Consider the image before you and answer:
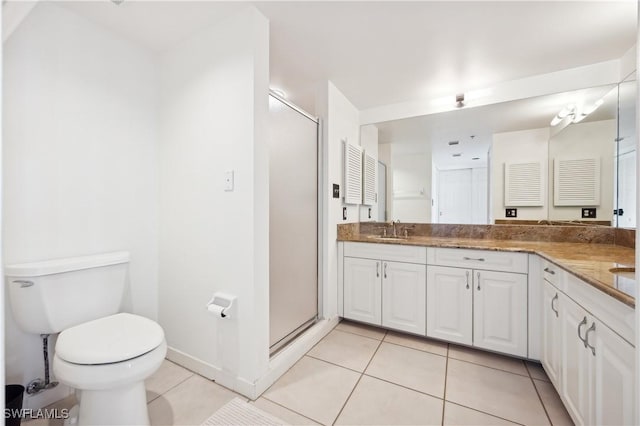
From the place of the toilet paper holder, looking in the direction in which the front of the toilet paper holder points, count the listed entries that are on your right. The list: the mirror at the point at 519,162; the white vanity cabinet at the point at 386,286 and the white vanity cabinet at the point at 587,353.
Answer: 0

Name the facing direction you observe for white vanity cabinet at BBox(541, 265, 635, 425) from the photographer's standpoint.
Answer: facing to the left of the viewer

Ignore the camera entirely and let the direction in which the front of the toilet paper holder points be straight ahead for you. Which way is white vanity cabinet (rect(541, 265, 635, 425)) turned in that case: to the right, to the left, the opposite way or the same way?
to the right

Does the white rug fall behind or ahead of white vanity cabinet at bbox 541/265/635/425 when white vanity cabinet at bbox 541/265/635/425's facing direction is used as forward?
ahead

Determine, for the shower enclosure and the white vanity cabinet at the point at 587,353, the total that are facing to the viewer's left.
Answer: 1

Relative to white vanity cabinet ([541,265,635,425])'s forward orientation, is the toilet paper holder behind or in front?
in front

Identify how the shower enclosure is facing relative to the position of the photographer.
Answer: facing the viewer and to the right of the viewer

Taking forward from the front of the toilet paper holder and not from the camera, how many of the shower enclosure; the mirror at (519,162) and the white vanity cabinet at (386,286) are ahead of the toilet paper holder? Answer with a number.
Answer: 0

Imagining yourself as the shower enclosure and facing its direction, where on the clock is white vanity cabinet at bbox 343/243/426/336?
The white vanity cabinet is roughly at 10 o'clock from the shower enclosure.

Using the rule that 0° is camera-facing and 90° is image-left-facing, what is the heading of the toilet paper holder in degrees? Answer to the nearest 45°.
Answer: approximately 45°

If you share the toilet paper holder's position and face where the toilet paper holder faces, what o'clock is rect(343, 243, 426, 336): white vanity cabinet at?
The white vanity cabinet is roughly at 7 o'clock from the toilet paper holder.

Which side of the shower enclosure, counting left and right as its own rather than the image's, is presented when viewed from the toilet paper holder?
right

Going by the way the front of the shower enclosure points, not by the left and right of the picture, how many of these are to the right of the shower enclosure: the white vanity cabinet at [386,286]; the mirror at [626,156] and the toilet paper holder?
1

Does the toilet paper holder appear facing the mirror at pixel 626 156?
no

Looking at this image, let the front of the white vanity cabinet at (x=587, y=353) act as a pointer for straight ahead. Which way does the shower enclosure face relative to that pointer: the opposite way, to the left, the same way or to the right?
the opposite way
